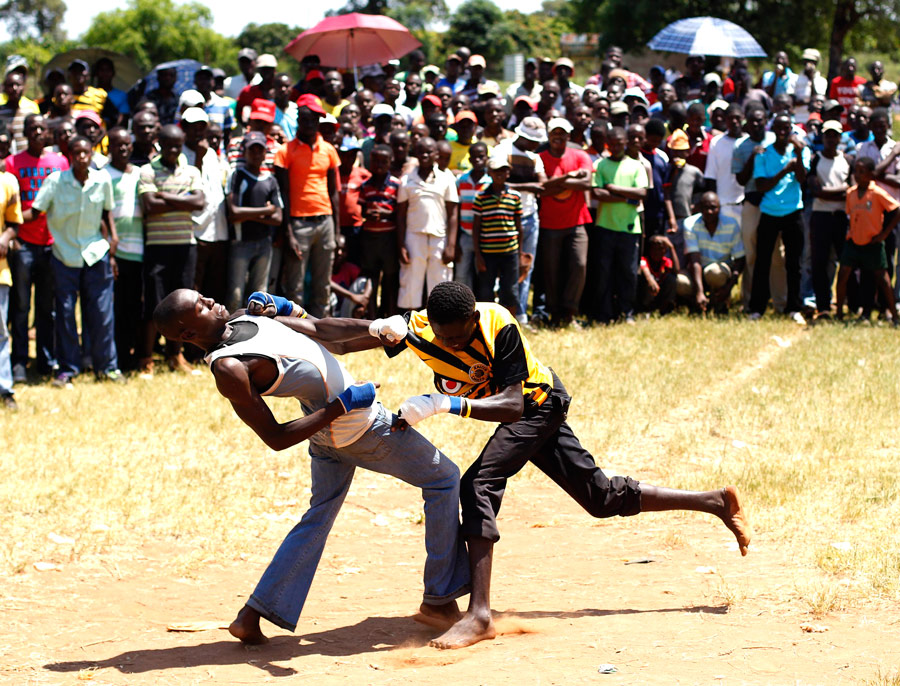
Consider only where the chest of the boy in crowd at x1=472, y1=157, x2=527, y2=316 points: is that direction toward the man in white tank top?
yes

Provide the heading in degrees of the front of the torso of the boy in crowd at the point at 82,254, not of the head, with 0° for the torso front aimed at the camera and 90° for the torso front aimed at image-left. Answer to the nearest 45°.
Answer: approximately 0°

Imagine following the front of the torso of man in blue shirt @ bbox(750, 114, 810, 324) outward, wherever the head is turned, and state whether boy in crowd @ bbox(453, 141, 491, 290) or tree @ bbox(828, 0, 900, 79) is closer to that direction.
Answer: the boy in crowd

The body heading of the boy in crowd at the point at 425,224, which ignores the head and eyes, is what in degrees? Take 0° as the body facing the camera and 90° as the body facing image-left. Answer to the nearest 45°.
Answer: approximately 0°

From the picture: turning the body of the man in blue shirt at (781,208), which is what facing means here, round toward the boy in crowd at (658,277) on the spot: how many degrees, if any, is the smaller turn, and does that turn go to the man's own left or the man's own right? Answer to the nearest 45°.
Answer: approximately 90° to the man's own right

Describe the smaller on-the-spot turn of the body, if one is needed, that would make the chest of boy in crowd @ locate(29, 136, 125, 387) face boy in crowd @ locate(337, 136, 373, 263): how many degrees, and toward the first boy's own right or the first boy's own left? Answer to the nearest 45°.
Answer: approximately 135° to the first boy's own left
